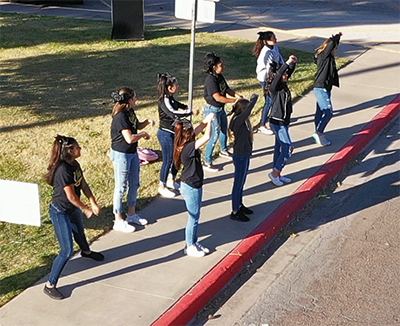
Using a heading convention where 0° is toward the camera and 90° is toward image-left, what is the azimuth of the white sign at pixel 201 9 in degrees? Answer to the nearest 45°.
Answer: approximately 180°

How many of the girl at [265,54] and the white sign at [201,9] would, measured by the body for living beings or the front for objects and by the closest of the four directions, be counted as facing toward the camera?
1

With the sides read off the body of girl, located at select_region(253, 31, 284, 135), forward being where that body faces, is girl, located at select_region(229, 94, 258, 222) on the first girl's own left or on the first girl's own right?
on the first girl's own right
